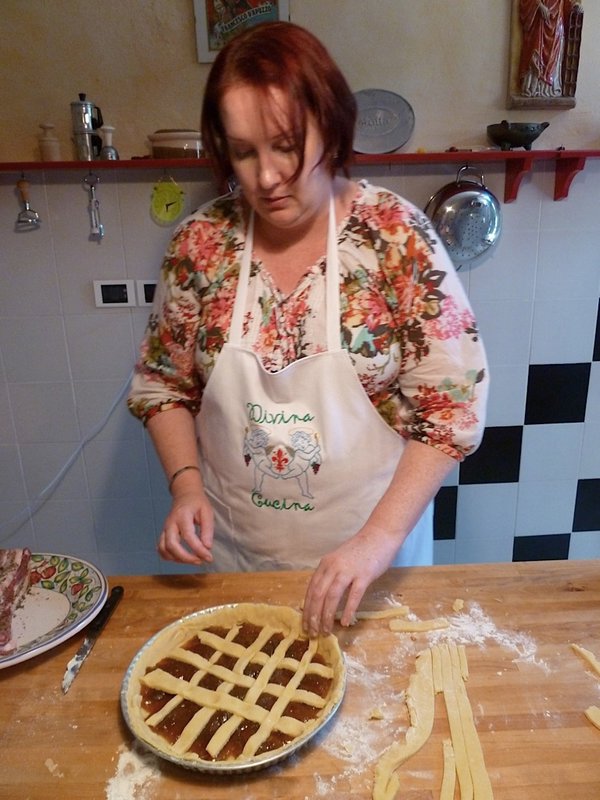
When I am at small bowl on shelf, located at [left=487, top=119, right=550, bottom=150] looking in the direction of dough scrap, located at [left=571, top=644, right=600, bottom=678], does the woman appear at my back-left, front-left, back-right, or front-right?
front-right

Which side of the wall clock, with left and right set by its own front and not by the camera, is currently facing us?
front

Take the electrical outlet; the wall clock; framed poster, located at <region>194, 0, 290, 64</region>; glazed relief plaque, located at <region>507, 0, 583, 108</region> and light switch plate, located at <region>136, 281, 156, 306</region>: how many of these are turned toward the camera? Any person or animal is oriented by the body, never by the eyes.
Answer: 5

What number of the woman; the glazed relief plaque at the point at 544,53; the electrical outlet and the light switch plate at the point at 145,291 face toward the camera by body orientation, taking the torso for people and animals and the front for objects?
4

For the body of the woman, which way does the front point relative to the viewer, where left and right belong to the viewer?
facing the viewer

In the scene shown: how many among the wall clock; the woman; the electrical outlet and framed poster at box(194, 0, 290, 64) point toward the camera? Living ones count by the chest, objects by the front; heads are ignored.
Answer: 4

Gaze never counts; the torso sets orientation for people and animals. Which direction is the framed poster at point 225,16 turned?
toward the camera

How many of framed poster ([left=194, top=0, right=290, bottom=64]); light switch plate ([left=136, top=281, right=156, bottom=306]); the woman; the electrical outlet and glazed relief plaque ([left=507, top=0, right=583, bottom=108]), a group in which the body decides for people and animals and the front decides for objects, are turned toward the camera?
5

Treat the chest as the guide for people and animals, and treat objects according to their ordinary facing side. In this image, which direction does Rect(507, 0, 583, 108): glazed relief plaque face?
toward the camera

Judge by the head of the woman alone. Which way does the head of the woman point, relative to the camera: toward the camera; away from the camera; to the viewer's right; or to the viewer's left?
toward the camera

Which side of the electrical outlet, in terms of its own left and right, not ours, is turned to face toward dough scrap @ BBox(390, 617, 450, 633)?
front

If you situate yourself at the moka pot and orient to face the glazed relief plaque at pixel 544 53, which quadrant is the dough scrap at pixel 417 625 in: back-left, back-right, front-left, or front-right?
front-right

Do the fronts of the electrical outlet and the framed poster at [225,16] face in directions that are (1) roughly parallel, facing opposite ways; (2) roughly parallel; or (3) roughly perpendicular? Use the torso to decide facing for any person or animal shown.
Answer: roughly parallel

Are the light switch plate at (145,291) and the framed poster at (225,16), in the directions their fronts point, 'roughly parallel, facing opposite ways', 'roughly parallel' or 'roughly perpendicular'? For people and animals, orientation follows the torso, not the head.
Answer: roughly parallel

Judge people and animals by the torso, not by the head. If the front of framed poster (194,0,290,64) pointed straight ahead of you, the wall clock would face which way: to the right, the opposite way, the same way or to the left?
the same way
